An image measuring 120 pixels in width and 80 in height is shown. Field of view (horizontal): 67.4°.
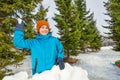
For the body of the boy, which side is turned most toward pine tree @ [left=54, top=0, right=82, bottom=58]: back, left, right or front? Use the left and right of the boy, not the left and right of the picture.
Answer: back

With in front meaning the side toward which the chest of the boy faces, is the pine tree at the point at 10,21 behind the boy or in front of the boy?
behind

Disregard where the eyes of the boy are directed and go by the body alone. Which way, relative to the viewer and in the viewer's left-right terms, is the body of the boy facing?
facing the viewer
